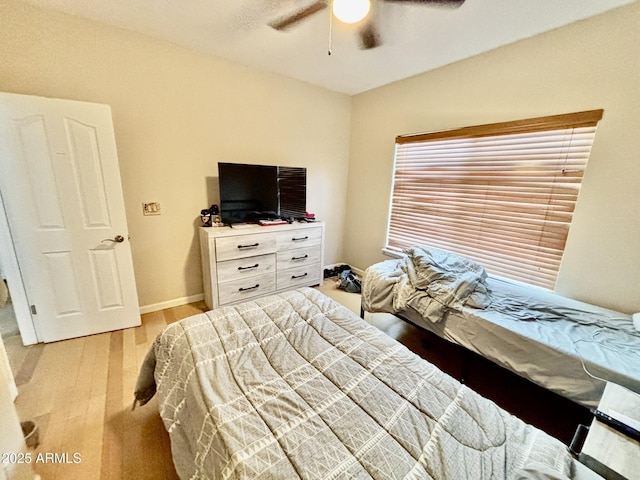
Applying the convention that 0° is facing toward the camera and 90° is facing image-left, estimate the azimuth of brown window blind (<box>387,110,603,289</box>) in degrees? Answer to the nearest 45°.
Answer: approximately 45°

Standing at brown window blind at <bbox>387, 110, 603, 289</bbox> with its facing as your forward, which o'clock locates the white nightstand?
The white nightstand is roughly at 10 o'clock from the brown window blind.

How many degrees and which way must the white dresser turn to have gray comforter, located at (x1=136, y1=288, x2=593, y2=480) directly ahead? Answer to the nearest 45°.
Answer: approximately 45° to its right

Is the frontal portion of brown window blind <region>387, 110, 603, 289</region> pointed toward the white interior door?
yes

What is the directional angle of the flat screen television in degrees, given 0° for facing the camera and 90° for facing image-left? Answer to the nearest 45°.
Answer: approximately 315°

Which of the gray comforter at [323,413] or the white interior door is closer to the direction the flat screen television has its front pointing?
the gray comforter

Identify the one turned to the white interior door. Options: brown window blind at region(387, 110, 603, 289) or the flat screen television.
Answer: the brown window blind

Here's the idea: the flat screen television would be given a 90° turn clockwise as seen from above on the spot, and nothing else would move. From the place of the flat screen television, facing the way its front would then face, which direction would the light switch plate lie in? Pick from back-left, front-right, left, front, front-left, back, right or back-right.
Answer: front-right

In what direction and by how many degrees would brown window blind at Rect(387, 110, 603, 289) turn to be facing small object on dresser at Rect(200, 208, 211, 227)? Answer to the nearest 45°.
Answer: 0° — it already faces it
